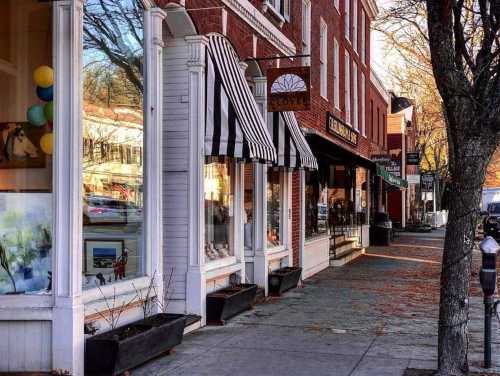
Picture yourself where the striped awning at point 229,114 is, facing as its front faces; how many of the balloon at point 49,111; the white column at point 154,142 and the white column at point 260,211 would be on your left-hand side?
1

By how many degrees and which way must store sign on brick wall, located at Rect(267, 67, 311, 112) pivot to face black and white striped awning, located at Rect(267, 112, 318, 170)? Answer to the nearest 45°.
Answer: approximately 180°

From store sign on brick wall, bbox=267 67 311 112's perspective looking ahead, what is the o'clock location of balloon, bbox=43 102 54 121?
The balloon is roughly at 1 o'clock from the store sign on brick wall.

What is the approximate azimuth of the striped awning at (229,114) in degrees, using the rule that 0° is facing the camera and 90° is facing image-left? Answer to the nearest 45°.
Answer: approximately 270°

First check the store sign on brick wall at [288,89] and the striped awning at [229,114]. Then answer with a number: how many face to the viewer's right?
1

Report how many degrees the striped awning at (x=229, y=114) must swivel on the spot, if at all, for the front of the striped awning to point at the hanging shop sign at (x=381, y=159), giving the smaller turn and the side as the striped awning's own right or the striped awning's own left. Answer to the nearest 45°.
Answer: approximately 90° to the striped awning's own left

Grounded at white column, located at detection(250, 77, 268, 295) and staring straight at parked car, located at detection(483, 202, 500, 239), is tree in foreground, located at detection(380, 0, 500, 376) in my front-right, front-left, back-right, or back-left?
back-right

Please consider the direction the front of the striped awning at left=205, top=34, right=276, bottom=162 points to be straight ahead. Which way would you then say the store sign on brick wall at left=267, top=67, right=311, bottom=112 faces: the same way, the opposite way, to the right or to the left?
to the right
